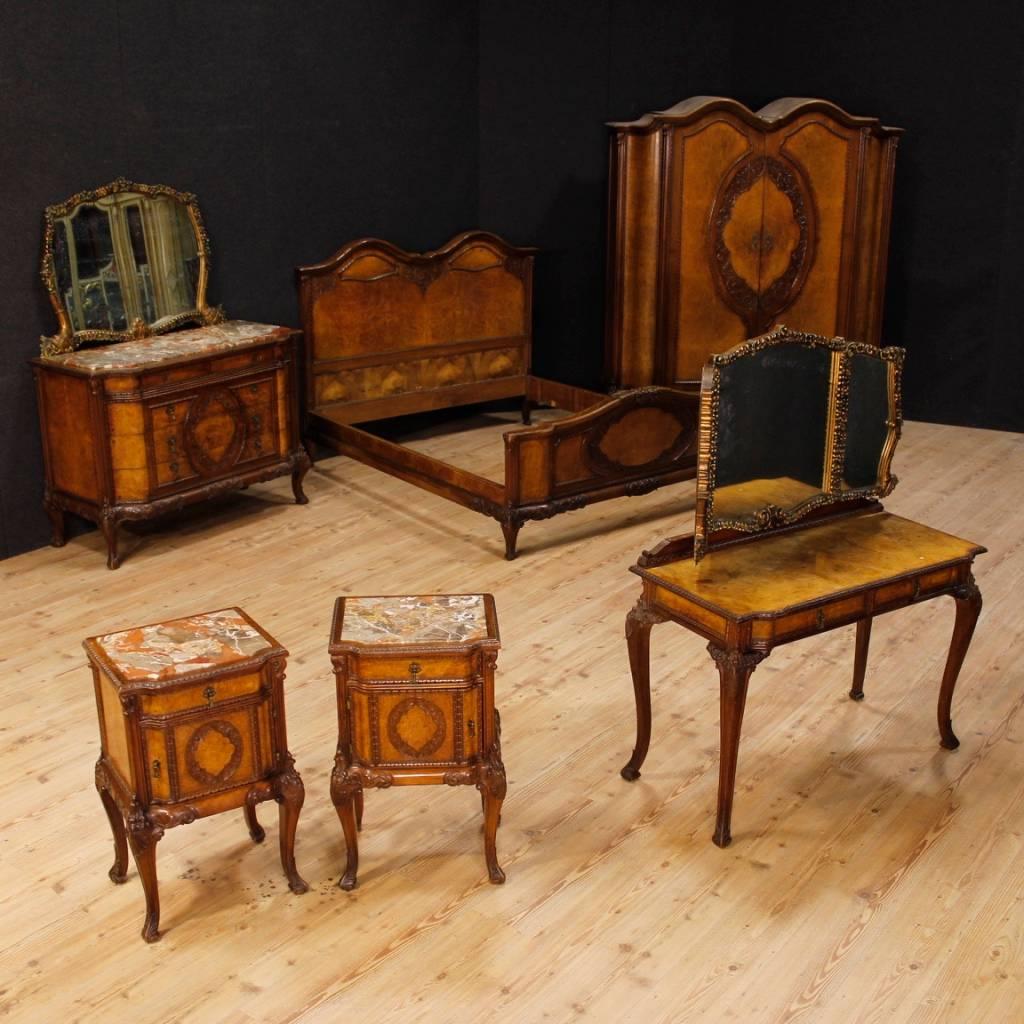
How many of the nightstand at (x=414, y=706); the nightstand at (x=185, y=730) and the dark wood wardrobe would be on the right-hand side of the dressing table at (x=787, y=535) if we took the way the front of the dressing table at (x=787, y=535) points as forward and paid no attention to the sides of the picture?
2

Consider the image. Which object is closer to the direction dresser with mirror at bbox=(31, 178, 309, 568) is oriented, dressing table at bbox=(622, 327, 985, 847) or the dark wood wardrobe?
the dressing table

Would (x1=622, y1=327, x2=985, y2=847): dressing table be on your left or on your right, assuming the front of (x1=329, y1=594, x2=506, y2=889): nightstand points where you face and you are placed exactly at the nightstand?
on your left

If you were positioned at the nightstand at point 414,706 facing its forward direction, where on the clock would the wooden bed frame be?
The wooden bed frame is roughly at 6 o'clock from the nightstand.

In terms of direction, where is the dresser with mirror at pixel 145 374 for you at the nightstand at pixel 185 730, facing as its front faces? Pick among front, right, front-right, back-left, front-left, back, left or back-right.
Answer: back-left

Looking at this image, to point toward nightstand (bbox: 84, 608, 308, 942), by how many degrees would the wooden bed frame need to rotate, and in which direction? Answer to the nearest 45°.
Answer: approximately 45° to its right

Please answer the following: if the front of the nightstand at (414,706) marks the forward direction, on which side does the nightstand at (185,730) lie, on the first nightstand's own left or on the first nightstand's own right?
on the first nightstand's own right

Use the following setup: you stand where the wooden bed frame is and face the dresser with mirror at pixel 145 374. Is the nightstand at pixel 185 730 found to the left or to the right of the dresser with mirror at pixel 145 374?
left

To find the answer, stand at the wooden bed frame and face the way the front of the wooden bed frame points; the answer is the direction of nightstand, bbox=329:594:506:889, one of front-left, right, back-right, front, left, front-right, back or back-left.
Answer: front-right

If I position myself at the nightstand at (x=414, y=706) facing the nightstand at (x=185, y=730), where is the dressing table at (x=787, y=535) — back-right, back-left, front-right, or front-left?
back-right

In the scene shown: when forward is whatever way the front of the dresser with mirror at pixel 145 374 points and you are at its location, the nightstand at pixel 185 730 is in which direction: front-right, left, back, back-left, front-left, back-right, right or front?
front-right

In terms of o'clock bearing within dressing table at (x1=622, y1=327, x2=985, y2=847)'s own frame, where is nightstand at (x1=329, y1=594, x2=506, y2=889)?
The nightstand is roughly at 3 o'clock from the dressing table.
